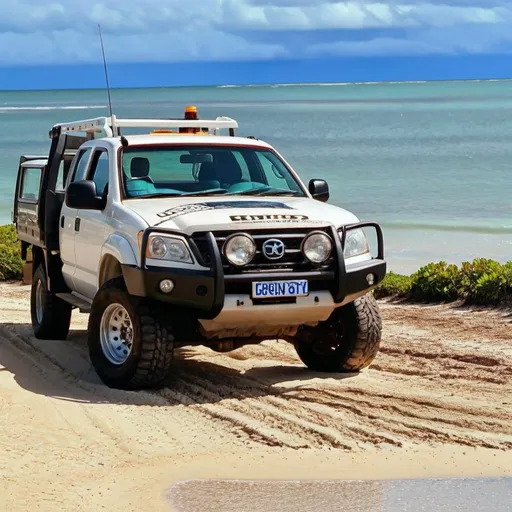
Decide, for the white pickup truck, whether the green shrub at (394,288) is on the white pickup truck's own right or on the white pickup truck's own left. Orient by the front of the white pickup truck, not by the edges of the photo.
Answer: on the white pickup truck's own left

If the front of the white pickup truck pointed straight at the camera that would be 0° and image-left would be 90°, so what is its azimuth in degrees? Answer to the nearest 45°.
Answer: approximately 315°

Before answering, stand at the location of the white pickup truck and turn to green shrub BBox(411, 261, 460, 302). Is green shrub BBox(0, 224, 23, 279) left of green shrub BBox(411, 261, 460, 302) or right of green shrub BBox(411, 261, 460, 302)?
left

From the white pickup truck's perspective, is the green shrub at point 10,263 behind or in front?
behind

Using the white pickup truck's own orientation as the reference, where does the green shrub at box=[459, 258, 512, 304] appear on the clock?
The green shrub is roughly at 9 o'clock from the white pickup truck.

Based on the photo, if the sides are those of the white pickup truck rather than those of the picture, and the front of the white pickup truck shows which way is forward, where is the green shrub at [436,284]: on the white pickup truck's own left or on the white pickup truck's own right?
on the white pickup truck's own left
